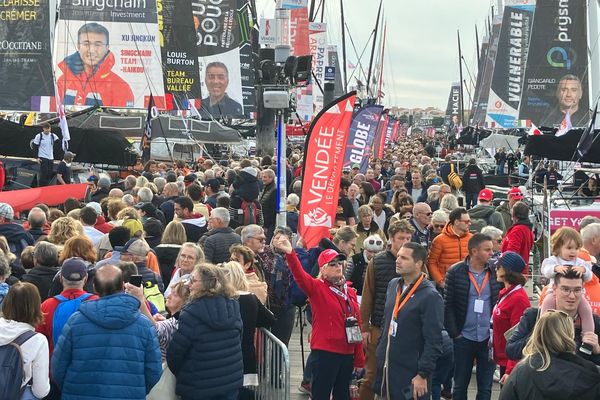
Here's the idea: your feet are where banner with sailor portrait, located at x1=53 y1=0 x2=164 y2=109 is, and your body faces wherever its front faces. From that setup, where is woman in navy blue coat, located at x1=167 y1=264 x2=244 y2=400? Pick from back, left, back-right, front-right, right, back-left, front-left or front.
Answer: front

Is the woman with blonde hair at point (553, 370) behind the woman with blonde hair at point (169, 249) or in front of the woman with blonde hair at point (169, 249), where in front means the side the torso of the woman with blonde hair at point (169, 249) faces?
behind

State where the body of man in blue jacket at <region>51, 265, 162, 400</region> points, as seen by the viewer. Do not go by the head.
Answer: away from the camera

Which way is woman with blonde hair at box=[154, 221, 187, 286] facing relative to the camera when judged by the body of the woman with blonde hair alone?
away from the camera

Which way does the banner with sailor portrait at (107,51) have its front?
toward the camera

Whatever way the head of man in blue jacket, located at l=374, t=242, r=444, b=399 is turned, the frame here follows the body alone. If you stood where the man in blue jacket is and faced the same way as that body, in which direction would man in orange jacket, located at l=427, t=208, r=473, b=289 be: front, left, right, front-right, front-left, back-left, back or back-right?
back-right

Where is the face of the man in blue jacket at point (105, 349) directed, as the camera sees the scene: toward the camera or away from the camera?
away from the camera

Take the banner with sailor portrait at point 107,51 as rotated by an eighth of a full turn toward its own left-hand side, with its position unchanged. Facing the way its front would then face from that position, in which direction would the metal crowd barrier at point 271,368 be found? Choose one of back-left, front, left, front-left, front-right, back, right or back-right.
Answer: front-right

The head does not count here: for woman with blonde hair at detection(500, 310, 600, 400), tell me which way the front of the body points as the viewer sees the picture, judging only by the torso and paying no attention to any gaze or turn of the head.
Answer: away from the camera

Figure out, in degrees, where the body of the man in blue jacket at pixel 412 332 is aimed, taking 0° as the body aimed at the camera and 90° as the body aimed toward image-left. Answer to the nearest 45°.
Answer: approximately 45°

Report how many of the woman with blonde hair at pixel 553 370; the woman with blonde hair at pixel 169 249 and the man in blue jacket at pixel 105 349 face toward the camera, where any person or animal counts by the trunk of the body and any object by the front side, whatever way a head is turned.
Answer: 0

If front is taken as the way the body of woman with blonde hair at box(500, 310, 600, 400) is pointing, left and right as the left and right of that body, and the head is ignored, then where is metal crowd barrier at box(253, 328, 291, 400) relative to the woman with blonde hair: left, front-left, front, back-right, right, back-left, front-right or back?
front-left

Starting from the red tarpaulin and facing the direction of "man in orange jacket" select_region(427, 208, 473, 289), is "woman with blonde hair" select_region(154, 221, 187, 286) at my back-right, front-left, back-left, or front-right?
front-right

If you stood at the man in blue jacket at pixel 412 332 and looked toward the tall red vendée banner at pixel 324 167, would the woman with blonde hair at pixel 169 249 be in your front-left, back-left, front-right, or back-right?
front-left

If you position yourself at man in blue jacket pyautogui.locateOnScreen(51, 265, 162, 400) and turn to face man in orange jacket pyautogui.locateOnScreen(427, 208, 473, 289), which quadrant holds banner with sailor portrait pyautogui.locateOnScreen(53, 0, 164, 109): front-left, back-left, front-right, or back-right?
front-left

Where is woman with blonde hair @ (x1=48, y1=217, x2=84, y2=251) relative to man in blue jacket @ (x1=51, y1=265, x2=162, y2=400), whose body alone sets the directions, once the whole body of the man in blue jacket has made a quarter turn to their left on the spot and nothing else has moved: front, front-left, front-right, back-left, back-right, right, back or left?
right

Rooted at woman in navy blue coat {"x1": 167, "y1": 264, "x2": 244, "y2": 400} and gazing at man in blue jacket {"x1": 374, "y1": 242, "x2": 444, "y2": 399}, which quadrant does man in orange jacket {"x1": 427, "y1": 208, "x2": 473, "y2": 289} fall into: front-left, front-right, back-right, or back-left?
front-left
